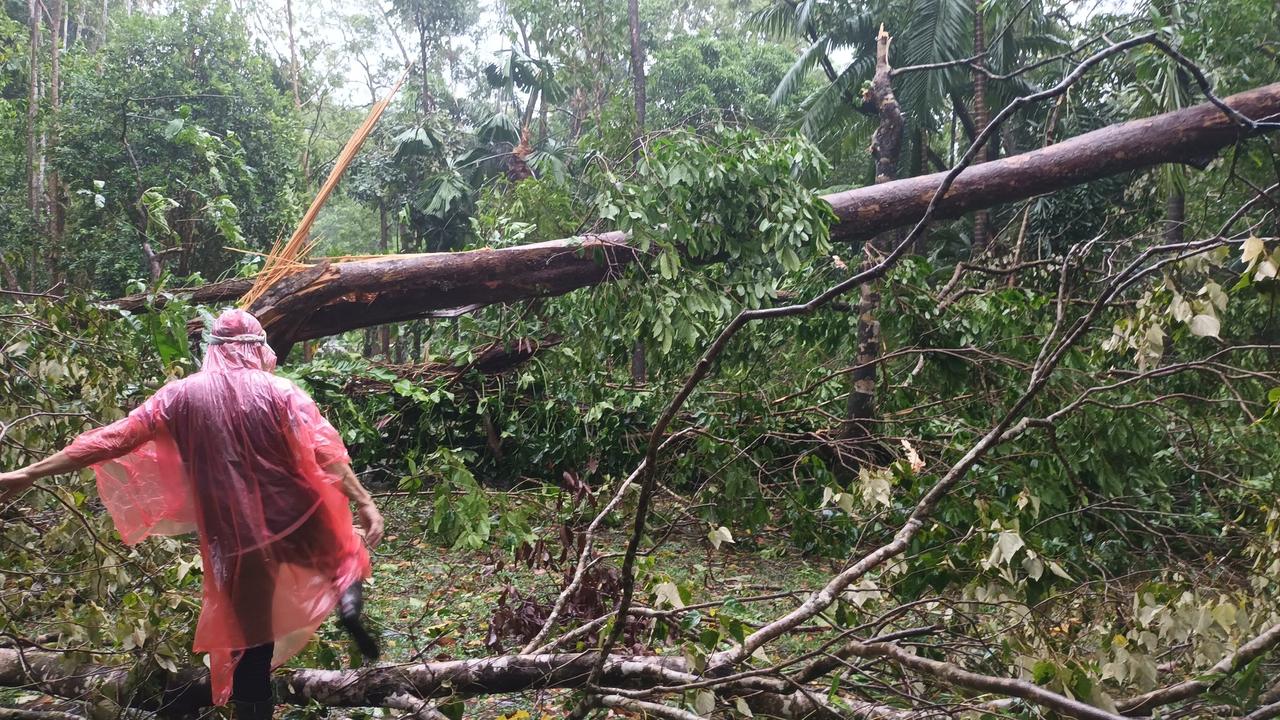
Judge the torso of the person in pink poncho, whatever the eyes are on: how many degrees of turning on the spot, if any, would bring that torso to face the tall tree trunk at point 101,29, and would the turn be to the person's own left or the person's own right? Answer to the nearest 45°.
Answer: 0° — they already face it

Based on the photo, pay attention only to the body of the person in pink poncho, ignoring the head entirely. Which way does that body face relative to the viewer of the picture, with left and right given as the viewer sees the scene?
facing away from the viewer

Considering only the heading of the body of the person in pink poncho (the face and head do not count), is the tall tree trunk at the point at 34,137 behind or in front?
in front

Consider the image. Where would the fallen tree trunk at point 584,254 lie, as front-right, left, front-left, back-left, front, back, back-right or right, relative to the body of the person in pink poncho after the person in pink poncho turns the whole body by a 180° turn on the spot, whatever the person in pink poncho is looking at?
back-left

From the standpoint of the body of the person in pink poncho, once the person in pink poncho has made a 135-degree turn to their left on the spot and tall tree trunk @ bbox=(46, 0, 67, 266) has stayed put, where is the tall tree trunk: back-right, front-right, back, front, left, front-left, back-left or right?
back-right

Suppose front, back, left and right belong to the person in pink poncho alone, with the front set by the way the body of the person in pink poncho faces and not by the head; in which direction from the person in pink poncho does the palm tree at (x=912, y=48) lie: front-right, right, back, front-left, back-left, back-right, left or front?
front-right
